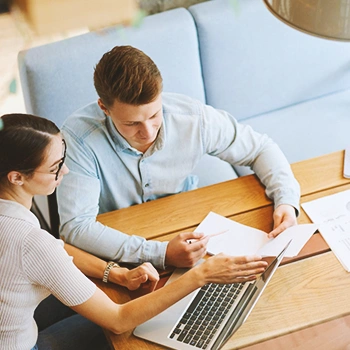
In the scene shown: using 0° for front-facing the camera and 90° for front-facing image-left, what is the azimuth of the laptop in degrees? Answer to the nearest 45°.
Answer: approximately 90°

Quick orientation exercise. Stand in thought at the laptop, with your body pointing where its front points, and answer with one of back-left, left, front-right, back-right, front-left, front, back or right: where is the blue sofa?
right

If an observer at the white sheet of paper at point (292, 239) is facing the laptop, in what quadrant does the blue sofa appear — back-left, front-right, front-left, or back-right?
back-right
